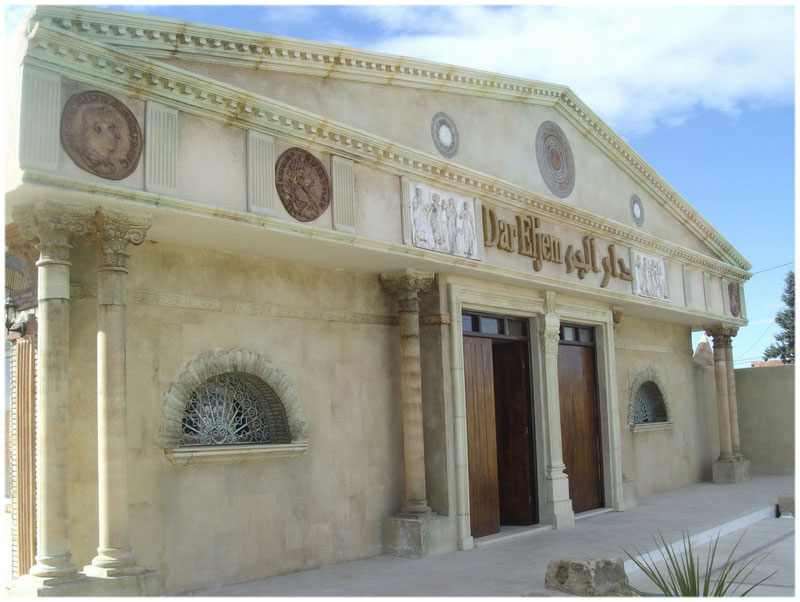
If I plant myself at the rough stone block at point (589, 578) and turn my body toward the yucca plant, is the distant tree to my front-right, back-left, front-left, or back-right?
front-left

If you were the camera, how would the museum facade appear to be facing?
facing the viewer and to the right of the viewer

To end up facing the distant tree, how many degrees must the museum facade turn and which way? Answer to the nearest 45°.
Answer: approximately 90° to its left

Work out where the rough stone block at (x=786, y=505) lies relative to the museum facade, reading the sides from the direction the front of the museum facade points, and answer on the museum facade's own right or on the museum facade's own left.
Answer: on the museum facade's own left
